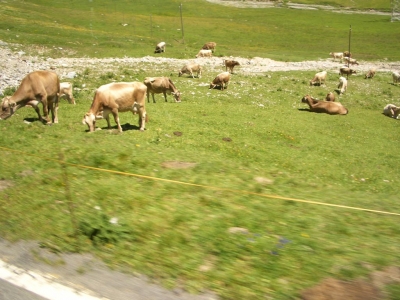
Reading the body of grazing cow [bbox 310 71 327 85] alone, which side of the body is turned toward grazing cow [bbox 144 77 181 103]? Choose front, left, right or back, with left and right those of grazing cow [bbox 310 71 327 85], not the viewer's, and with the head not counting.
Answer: front

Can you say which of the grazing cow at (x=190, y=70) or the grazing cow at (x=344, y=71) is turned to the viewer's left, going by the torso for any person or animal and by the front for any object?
the grazing cow at (x=190, y=70)

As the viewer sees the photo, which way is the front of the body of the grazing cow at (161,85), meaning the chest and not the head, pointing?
to the viewer's right

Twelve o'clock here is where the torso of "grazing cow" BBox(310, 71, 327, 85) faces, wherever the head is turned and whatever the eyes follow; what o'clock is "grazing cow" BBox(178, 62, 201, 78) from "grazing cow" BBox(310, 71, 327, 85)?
"grazing cow" BBox(178, 62, 201, 78) is roughly at 1 o'clock from "grazing cow" BBox(310, 71, 327, 85).

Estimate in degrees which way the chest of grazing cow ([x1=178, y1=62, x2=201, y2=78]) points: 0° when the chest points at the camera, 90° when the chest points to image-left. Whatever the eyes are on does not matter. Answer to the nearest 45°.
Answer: approximately 90°

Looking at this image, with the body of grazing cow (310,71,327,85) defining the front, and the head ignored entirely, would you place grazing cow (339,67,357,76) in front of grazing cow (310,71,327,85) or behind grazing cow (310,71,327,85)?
behind

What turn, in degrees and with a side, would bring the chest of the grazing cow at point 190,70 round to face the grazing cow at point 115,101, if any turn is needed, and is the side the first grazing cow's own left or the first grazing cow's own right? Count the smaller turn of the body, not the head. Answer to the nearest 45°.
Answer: approximately 90° to the first grazing cow's own left

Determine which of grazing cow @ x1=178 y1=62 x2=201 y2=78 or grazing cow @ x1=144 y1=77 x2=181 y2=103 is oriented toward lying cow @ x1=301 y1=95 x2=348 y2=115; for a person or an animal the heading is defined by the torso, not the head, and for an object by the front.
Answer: grazing cow @ x1=144 y1=77 x2=181 y2=103

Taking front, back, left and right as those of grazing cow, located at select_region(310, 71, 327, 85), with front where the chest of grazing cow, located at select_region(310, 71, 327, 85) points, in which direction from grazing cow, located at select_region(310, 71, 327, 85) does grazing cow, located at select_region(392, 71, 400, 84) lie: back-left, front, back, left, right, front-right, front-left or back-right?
back

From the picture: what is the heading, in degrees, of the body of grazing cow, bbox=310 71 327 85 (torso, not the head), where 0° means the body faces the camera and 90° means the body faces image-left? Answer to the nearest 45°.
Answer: approximately 45°

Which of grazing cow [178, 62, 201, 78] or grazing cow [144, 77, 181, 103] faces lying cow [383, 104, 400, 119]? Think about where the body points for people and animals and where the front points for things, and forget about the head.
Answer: grazing cow [144, 77, 181, 103]
